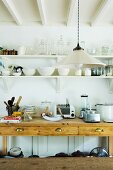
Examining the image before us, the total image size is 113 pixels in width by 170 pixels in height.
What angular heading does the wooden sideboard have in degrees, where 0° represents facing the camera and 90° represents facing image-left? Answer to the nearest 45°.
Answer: approximately 0°
